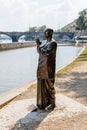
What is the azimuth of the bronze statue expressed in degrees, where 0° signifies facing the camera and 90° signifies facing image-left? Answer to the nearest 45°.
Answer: approximately 45°
